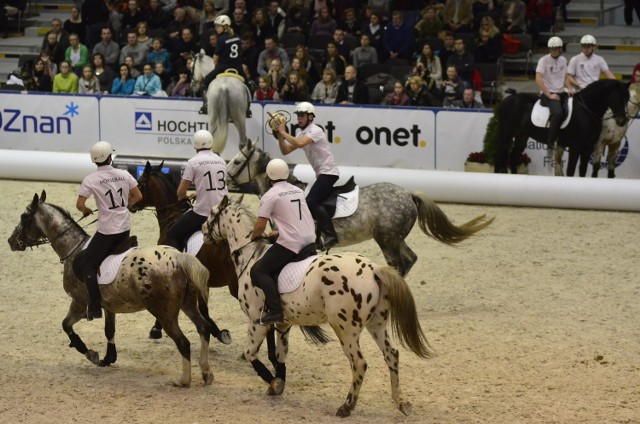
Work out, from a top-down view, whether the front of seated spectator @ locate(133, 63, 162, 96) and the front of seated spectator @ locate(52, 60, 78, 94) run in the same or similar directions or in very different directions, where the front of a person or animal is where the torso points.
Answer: same or similar directions

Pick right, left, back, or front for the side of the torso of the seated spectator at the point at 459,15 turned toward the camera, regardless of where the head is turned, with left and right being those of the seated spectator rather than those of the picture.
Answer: front

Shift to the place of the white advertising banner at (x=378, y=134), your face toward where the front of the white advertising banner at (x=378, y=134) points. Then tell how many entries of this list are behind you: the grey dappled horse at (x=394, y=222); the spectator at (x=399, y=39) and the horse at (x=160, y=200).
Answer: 1

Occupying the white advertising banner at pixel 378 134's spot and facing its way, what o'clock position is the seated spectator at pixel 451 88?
The seated spectator is roughly at 8 o'clock from the white advertising banner.

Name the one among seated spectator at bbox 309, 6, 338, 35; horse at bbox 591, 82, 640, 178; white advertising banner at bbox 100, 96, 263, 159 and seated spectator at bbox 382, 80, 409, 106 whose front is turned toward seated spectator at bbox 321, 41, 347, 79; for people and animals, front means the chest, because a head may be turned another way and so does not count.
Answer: seated spectator at bbox 309, 6, 338, 35

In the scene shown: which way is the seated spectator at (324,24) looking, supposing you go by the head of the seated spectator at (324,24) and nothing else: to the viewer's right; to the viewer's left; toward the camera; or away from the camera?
toward the camera

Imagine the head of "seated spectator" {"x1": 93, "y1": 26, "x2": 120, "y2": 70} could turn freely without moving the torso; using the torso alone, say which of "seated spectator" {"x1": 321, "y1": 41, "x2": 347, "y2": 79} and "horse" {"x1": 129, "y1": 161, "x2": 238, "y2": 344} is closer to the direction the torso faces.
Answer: the horse

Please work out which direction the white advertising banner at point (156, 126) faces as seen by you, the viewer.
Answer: facing the viewer

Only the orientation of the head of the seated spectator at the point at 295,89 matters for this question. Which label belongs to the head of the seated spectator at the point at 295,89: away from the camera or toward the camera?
toward the camera

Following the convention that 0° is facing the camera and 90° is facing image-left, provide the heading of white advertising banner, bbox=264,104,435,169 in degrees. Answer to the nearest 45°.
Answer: approximately 0°

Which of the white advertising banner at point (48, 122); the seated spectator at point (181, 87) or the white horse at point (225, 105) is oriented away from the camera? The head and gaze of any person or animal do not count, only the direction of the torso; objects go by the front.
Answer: the white horse

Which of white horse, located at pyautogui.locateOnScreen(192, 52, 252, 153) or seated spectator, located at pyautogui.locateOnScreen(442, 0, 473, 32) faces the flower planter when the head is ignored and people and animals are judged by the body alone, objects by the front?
the seated spectator

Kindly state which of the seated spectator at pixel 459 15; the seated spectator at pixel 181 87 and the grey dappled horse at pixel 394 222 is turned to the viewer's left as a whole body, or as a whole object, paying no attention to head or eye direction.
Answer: the grey dappled horse

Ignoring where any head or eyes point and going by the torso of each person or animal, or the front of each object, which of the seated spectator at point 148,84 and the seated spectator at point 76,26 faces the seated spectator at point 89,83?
the seated spectator at point 76,26
